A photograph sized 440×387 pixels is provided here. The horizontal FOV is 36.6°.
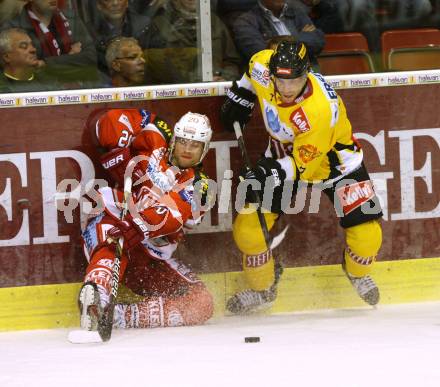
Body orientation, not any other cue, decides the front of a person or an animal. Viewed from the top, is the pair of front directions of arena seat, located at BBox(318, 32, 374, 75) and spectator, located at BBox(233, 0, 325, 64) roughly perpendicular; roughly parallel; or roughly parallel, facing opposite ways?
roughly parallel

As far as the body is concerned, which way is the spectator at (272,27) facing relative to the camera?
toward the camera

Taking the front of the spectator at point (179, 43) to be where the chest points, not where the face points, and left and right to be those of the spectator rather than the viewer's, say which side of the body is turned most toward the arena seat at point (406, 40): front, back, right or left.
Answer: left

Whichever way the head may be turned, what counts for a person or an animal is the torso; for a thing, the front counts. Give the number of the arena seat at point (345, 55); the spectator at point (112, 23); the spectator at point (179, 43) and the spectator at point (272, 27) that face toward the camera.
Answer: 4

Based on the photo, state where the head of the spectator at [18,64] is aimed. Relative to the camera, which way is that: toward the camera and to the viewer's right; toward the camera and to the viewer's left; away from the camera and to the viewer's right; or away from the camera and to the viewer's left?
toward the camera and to the viewer's right

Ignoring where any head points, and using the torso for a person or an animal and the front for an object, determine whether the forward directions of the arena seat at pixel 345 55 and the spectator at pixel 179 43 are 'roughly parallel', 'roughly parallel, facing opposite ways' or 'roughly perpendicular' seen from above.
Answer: roughly parallel

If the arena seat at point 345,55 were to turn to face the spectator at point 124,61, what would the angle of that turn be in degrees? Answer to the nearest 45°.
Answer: approximately 90° to its right

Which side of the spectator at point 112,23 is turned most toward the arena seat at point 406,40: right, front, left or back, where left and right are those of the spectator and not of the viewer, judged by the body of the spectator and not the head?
left

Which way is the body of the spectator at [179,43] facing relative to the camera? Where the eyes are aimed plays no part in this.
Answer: toward the camera

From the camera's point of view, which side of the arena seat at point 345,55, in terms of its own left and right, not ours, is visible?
front

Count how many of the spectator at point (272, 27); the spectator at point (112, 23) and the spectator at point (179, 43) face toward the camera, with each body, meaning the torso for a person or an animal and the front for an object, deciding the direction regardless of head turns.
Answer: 3
